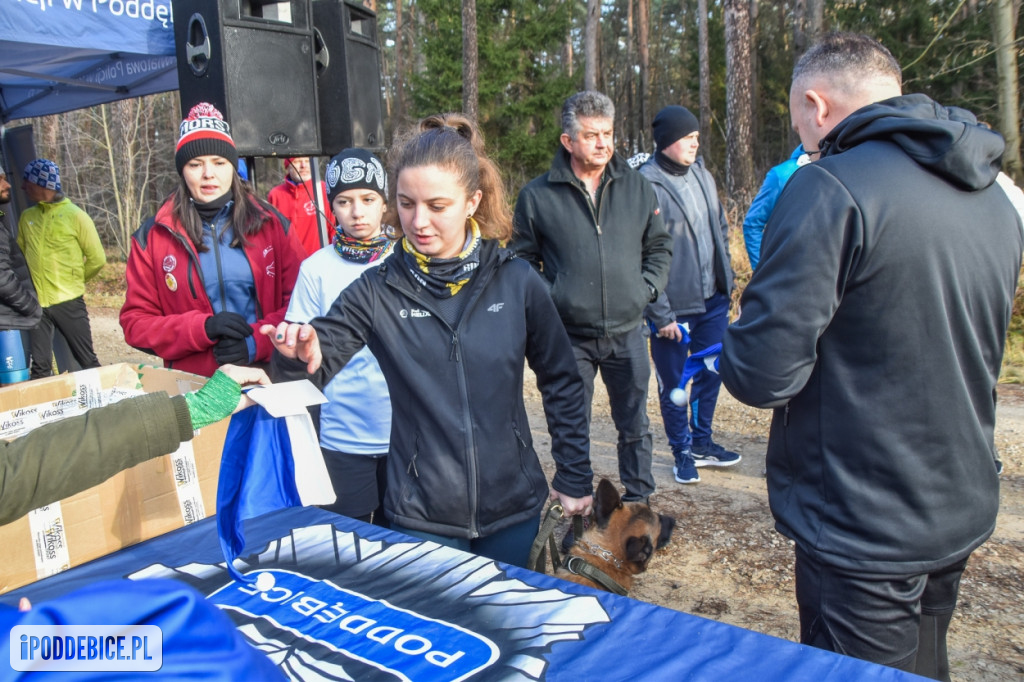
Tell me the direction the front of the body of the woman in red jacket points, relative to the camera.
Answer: toward the camera

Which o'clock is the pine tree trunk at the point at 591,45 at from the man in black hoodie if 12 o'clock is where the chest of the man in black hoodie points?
The pine tree trunk is roughly at 1 o'clock from the man in black hoodie.

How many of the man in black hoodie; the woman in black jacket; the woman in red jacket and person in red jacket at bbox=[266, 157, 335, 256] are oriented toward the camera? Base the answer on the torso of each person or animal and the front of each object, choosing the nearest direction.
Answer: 3

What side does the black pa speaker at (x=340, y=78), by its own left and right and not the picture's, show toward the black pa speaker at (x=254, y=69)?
right

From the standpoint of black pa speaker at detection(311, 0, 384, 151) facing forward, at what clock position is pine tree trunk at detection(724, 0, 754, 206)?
The pine tree trunk is roughly at 9 o'clock from the black pa speaker.

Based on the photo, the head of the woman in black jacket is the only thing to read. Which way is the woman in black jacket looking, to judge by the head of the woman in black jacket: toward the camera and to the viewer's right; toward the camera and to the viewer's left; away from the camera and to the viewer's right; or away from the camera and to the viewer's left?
toward the camera and to the viewer's left

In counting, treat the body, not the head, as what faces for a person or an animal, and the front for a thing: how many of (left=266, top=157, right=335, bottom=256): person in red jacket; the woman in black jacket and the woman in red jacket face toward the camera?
3

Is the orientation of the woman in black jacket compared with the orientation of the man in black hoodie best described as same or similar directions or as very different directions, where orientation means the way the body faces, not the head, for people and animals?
very different directions

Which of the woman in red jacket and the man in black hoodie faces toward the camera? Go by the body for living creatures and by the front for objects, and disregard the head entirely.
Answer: the woman in red jacket

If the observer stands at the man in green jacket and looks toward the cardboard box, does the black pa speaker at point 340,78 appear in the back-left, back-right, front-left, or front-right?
front-left

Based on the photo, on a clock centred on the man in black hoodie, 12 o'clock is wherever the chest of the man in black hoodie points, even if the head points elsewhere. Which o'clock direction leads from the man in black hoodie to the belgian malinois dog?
The belgian malinois dog is roughly at 12 o'clock from the man in black hoodie.

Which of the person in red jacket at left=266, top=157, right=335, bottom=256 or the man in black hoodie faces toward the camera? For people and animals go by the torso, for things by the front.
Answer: the person in red jacket

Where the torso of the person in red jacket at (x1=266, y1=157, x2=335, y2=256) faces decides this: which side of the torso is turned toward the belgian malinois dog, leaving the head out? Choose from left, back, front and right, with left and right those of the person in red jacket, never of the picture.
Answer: front

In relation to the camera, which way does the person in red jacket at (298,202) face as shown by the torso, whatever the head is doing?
toward the camera

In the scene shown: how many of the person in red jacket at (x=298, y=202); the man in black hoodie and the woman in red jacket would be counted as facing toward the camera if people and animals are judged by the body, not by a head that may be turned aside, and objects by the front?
2
